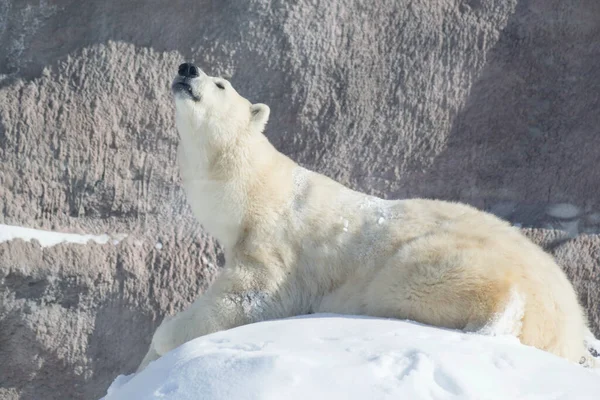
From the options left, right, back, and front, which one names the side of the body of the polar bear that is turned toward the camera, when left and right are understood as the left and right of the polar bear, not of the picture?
left
